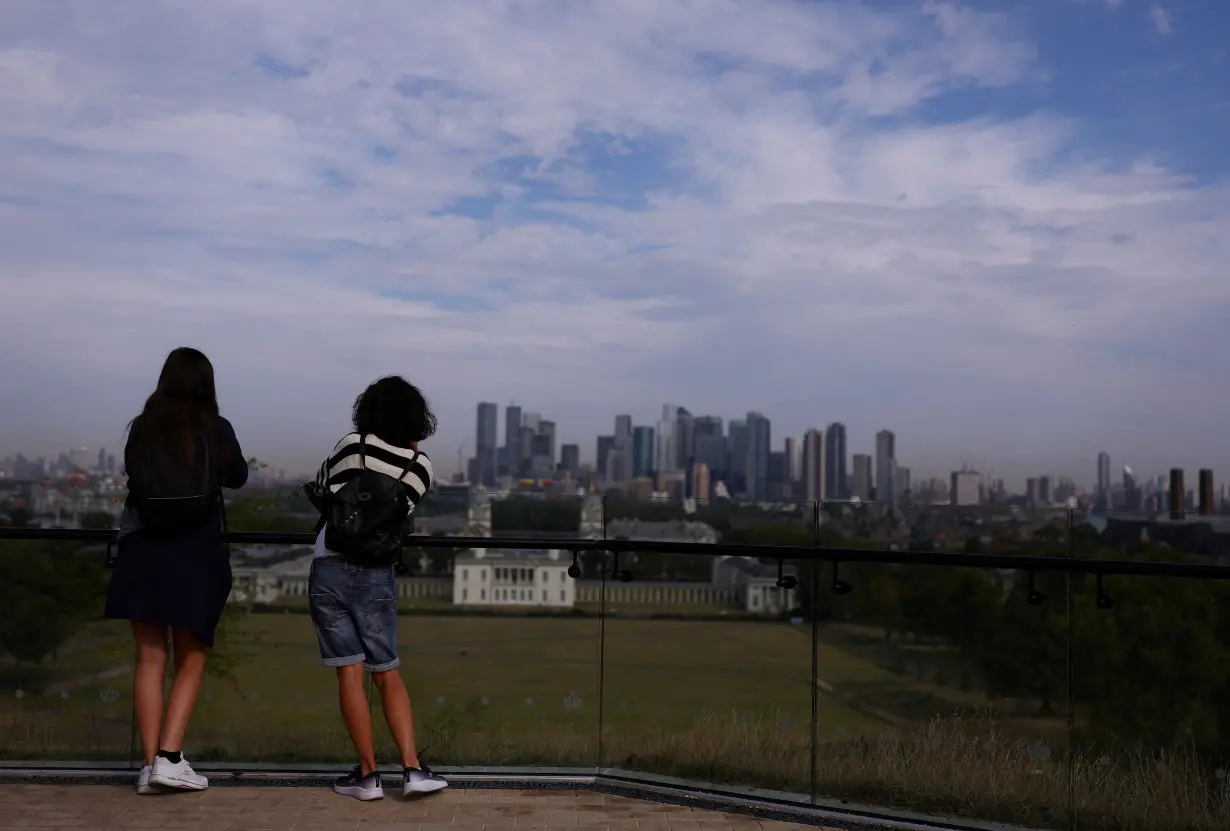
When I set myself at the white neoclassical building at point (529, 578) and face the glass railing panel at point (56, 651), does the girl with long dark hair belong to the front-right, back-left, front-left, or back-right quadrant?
front-left

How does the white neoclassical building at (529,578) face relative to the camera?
toward the camera

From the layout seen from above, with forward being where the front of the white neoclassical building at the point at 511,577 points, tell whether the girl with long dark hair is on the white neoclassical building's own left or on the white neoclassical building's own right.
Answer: on the white neoclassical building's own right

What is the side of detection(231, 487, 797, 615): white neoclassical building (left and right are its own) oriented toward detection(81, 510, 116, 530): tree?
right

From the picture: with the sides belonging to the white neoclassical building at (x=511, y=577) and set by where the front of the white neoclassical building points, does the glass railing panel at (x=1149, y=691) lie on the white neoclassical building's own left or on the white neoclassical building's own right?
on the white neoclassical building's own left

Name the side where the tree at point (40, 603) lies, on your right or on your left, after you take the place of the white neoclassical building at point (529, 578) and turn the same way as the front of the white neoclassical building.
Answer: on your right

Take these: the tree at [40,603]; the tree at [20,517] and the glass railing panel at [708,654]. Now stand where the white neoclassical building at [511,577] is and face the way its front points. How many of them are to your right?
2

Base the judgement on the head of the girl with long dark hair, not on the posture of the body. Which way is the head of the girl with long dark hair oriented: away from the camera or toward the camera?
away from the camera

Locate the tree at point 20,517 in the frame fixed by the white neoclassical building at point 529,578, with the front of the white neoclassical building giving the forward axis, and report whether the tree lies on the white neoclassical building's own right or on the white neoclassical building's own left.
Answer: on the white neoclassical building's own right

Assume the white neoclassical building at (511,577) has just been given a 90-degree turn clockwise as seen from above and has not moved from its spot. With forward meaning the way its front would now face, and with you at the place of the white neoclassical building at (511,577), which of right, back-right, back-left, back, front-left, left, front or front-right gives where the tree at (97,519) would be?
front
